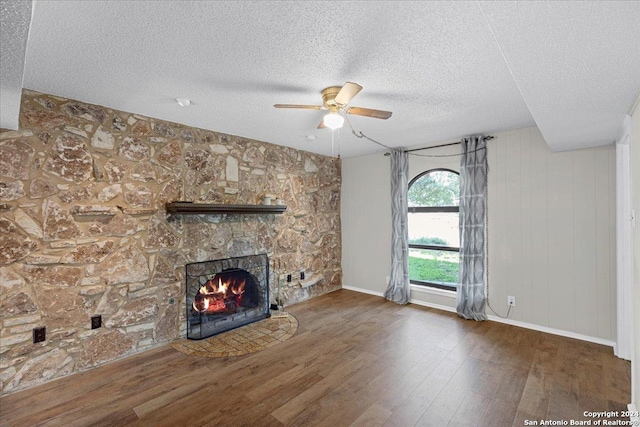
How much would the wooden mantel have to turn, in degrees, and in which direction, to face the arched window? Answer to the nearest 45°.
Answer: approximately 45° to its left

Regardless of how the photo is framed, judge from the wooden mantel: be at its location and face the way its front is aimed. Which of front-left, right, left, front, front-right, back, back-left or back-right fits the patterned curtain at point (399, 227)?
front-left

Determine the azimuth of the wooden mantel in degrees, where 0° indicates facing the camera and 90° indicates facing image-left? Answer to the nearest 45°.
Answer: approximately 315°

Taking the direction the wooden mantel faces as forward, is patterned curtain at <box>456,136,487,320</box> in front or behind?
in front
